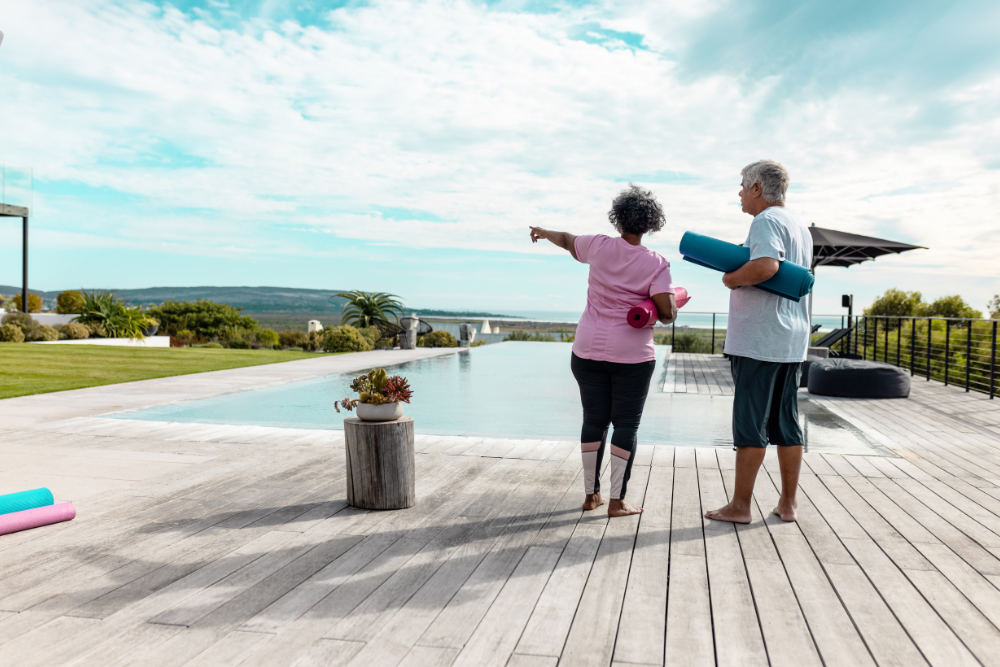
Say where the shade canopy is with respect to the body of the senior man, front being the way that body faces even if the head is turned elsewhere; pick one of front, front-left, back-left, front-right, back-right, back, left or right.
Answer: front-right

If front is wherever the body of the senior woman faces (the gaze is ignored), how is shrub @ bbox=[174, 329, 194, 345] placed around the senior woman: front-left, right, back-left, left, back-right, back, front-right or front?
front-left

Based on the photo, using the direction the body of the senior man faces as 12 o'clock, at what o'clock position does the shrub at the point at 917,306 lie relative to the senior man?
The shrub is roughly at 2 o'clock from the senior man.

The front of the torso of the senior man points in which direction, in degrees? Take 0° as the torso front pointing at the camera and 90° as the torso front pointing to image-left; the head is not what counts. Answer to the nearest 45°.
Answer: approximately 135°

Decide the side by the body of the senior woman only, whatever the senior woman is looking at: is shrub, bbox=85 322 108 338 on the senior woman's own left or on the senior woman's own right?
on the senior woman's own left

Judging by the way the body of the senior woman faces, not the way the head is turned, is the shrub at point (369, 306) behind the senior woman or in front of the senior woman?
in front

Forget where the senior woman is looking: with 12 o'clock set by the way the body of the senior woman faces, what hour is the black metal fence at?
The black metal fence is roughly at 1 o'clock from the senior woman.

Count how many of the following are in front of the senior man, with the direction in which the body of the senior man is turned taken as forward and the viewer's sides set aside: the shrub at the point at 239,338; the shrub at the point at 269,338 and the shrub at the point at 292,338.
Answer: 3

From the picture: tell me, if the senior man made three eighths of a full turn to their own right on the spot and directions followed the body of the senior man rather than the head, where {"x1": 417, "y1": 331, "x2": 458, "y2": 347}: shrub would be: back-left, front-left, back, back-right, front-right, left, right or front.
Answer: back-left

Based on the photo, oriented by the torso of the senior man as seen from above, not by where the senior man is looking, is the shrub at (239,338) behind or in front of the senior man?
in front

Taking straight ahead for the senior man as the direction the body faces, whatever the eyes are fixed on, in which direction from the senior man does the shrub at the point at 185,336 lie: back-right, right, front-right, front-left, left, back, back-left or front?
front

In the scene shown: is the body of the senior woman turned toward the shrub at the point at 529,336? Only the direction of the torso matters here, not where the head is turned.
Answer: yes

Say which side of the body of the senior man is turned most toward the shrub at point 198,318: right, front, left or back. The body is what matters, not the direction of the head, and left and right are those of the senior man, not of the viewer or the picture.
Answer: front

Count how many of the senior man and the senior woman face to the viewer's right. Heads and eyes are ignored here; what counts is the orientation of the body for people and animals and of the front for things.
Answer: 0

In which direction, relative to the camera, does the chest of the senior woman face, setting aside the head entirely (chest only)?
away from the camera
